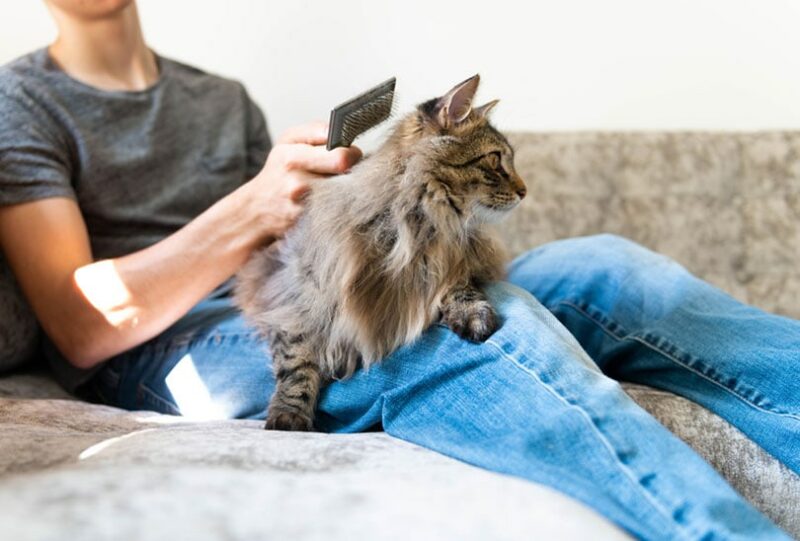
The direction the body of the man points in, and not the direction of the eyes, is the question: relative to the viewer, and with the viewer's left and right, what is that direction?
facing the viewer and to the right of the viewer

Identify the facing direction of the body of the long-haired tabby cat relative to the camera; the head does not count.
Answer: to the viewer's right
